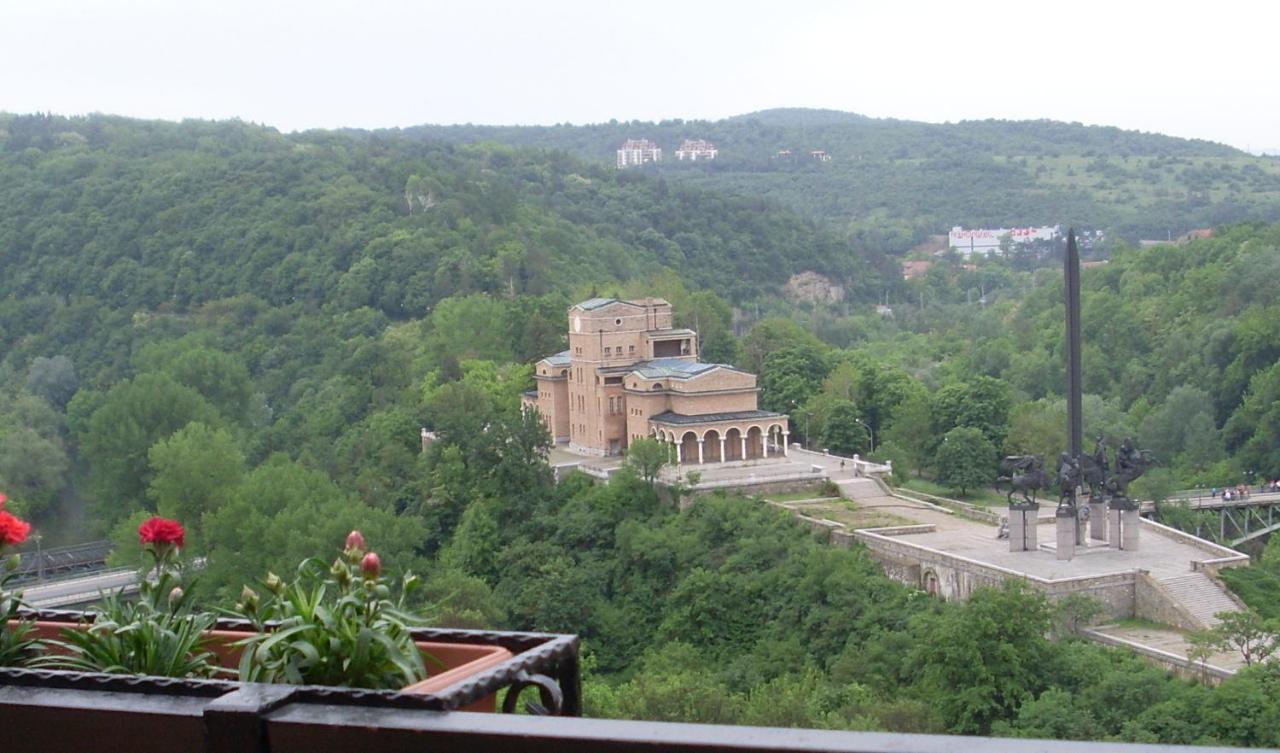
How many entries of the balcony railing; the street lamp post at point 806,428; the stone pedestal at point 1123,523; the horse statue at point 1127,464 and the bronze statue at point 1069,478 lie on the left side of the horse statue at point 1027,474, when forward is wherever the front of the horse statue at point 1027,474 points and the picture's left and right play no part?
1

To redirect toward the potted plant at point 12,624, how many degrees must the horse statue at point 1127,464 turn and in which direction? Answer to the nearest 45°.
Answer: approximately 90° to its right

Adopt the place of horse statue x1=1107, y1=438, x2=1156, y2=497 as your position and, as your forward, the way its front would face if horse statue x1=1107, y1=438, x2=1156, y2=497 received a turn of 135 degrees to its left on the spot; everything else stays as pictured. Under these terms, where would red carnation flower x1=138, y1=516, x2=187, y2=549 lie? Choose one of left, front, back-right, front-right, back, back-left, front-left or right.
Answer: back-left

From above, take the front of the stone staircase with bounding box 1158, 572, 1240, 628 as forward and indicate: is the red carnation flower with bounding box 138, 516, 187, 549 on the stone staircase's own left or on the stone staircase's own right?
on the stone staircase's own right

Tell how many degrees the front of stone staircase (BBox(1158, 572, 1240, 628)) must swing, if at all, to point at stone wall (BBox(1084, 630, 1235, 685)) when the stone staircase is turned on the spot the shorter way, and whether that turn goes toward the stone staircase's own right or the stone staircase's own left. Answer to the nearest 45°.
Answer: approximately 45° to the stone staircase's own right

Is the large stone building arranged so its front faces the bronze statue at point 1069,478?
yes

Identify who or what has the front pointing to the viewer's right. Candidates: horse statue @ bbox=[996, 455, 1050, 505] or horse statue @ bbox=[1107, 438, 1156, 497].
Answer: horse statue @ bbox=[1107, 438, 1156, 497]

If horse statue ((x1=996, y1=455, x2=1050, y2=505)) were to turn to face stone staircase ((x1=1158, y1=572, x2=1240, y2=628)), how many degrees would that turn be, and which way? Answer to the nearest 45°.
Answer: approximately 180°

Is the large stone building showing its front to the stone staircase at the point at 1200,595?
yes

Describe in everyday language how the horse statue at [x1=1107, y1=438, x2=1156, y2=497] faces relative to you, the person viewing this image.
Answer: facing to the right of the viewer

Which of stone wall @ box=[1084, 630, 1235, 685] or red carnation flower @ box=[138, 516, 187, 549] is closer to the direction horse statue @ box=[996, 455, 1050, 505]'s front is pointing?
the red carnation flower

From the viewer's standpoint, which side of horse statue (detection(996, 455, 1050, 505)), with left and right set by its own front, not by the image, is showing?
left

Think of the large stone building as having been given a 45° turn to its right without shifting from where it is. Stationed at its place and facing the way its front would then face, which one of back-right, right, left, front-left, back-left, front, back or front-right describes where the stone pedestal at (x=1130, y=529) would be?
front-left

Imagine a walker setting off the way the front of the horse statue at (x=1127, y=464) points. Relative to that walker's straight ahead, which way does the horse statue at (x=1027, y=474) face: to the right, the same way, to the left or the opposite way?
the opposite way

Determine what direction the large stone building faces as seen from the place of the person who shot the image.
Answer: facing the viewer and to the right of the viewer
